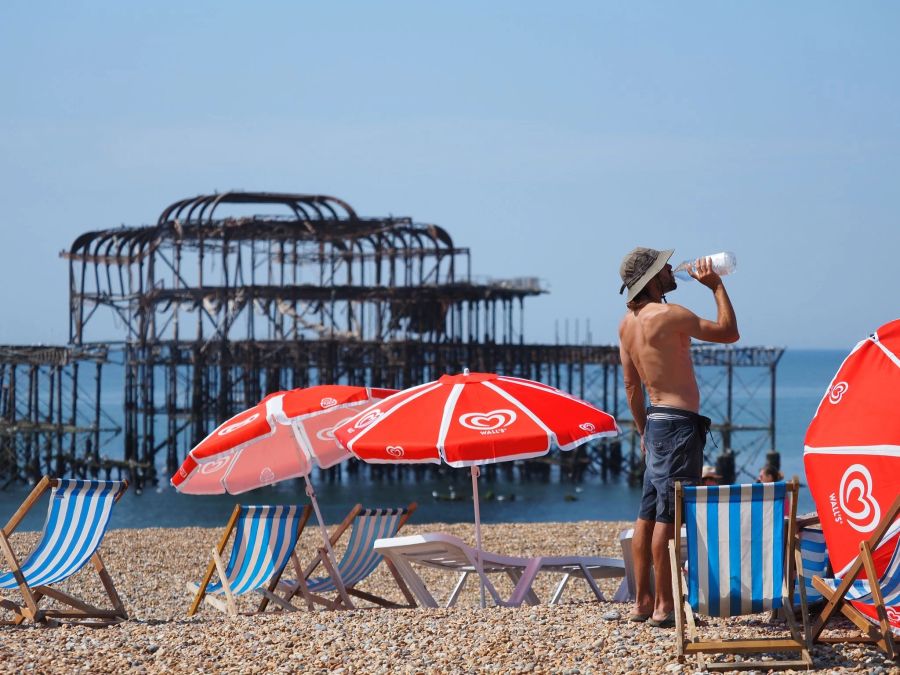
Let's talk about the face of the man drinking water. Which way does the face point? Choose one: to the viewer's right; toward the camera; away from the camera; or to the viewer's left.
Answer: to the viewer's right

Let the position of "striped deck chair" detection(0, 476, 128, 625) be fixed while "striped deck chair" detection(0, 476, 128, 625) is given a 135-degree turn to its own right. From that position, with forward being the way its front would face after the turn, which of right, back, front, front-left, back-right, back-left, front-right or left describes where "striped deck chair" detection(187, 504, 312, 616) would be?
front

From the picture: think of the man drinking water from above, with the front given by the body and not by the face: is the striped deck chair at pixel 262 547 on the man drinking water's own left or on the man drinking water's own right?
on the man drinking water's own left

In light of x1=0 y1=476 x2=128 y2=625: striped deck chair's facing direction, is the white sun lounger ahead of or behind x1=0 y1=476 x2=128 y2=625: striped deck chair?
behind

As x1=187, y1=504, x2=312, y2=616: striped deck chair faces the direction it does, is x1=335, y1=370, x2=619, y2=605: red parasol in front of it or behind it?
behind

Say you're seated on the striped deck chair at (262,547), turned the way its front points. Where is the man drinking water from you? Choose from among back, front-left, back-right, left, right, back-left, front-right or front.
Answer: back

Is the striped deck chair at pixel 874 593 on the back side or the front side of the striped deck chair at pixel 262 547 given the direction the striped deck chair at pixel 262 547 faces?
on the back side

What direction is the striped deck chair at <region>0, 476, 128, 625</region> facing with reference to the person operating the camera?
facing away from the viewer and to the left of the viewer

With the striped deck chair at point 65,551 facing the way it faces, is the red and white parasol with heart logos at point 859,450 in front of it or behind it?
behind

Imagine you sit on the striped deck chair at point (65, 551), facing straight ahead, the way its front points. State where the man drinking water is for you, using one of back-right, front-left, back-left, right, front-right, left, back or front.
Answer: back

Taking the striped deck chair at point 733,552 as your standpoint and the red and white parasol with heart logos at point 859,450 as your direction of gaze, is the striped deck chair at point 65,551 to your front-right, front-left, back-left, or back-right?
back-left
